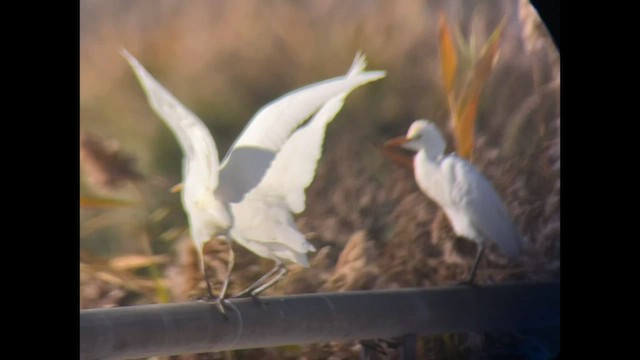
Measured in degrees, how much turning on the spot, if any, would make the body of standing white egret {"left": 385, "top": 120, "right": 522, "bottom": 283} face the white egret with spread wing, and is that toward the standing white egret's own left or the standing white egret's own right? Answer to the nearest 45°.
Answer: approximately 45° to the standing white egret's own left

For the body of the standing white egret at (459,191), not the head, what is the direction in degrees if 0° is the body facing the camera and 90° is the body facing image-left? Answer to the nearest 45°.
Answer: approximately 90°

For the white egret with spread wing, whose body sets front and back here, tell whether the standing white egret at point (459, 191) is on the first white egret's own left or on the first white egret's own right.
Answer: on the first white egret's own right

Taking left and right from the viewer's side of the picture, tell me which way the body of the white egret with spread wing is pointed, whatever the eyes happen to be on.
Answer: facing away from the viewer and to the left of the viewer

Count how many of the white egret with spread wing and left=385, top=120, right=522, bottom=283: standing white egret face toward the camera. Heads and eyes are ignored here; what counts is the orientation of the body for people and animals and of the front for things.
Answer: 0
